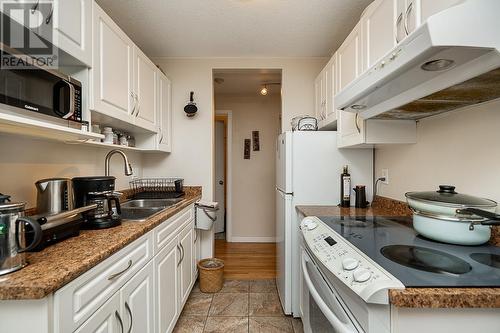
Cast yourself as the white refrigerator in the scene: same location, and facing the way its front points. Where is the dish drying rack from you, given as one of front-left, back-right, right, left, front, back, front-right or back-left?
front

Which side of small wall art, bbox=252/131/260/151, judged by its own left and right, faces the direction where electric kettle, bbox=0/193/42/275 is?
front

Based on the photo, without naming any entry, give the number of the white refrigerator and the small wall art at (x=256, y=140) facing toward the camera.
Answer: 1

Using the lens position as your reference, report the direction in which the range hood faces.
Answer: facing the viewer and to the left of the viewer

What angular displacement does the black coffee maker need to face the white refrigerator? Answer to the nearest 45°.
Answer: approximately 45° to its left

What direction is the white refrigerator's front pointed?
to the viewer's left

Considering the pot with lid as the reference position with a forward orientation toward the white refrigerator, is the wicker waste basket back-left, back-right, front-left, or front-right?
front-left

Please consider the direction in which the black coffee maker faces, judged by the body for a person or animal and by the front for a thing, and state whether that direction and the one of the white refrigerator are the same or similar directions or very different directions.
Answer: very different directions

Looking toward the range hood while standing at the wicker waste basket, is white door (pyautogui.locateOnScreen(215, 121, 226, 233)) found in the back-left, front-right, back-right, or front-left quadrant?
back-left

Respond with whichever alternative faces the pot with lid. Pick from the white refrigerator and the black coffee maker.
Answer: the black coffee maker

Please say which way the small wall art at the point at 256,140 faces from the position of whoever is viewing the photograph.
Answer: facing the viewer

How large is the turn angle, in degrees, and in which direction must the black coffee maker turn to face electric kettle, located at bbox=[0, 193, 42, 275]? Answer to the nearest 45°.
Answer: approximately 90° to its right
